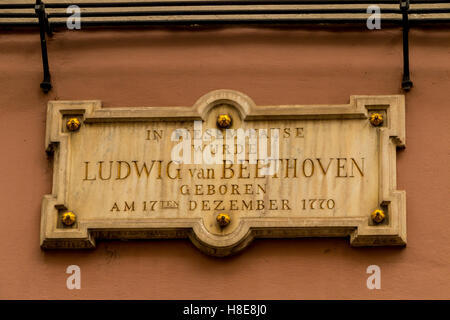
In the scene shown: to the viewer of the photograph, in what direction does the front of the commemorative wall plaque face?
facing the viewer

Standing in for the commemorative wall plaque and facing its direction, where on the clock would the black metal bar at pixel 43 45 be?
The black metal bar is roughly at 3 o'clock from the commemorative wall plaque.

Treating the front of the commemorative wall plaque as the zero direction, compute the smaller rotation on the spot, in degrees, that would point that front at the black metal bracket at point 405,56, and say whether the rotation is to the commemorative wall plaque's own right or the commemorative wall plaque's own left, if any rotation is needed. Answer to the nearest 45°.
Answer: approximately 90° to the commemorative wall plaque's own left
